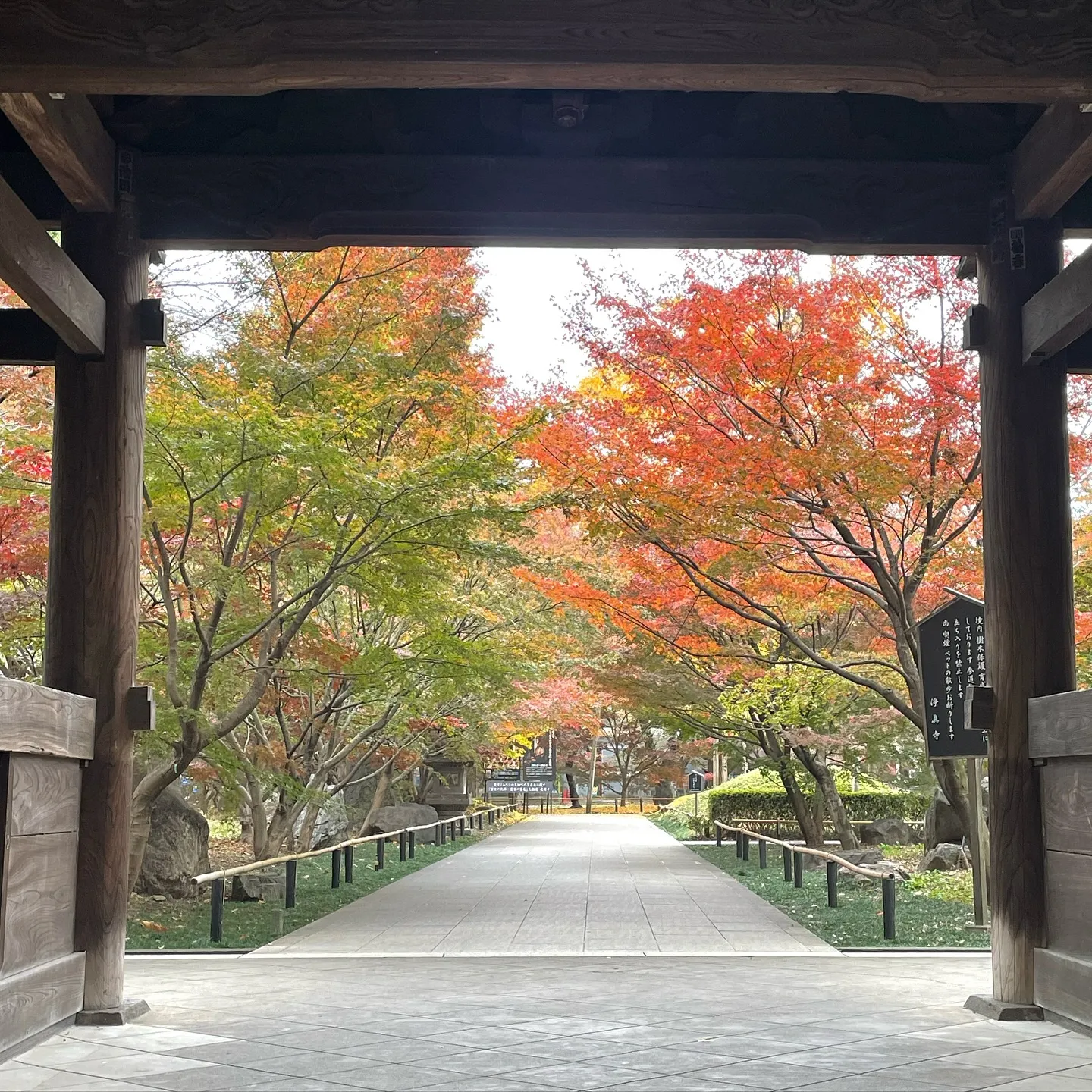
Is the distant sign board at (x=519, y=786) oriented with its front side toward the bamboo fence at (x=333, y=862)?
yes

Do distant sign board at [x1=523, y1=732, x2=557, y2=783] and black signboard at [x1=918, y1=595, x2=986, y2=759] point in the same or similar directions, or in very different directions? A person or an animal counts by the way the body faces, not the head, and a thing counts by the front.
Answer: same or similar directions

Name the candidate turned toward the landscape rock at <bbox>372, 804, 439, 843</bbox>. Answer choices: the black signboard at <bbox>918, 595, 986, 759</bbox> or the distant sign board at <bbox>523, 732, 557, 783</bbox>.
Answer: the distant sign board

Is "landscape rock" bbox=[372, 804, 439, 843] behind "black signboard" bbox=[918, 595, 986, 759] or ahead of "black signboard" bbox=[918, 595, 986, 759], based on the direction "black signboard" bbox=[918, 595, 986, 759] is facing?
behind

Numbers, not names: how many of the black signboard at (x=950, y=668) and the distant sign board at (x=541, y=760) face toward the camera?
2

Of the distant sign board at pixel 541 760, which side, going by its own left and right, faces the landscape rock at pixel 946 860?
front

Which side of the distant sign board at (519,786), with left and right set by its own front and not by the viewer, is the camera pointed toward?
front

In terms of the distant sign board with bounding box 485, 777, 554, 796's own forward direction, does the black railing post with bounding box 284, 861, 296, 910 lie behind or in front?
in front

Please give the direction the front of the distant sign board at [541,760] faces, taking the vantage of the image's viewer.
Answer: facing the viewer

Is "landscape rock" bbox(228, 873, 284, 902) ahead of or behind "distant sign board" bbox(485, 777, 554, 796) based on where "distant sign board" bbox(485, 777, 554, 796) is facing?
ahead

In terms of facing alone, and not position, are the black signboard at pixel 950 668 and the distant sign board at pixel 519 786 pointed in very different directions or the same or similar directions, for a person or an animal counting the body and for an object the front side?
same or similar directions

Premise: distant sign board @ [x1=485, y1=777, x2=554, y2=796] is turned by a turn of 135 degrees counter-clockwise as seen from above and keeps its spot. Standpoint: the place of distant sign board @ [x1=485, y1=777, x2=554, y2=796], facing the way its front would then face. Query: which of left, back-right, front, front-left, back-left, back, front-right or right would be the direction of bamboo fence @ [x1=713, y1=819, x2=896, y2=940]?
back-right

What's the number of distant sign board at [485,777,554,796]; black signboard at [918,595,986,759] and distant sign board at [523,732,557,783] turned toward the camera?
3

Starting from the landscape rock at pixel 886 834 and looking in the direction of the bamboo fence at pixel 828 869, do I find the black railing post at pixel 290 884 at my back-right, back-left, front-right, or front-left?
front-right

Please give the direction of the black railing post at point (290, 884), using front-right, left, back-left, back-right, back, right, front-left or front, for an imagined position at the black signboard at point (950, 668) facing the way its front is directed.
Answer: right

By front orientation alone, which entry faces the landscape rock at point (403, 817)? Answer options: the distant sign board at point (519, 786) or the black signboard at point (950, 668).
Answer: the distant sign board

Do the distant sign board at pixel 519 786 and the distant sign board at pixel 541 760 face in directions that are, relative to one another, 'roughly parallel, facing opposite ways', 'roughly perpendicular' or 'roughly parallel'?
roughly parallel

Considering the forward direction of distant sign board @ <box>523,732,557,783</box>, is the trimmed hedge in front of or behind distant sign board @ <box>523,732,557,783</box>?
in front
